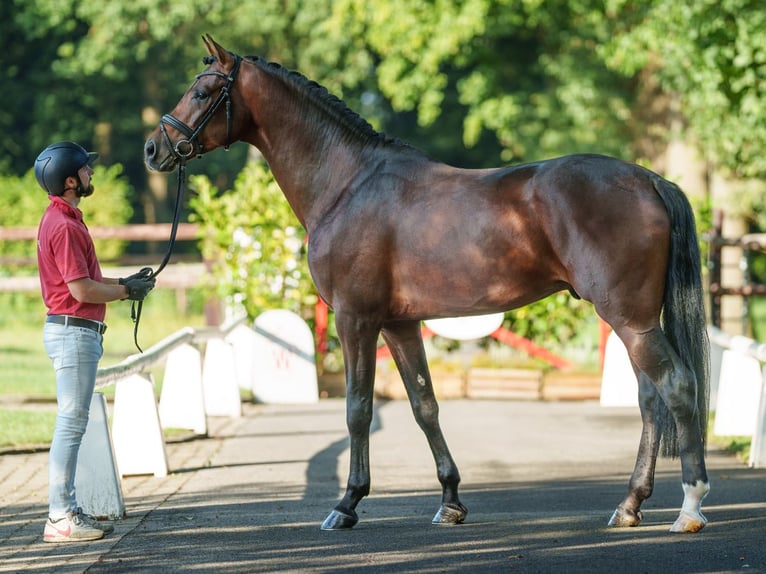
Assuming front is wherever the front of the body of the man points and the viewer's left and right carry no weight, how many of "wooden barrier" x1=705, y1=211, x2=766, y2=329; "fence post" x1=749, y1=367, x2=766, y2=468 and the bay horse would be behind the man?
0

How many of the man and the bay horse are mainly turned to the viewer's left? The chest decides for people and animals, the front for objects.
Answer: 1

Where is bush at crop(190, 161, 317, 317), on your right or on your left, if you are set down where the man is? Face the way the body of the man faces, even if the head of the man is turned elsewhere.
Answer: on your left

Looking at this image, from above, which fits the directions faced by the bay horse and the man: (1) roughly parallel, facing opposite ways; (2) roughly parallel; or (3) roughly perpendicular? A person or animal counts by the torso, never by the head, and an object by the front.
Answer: roughly parallel, facing opposite ways

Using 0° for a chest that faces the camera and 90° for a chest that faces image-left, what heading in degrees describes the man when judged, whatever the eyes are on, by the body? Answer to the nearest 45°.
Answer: approximately 270°

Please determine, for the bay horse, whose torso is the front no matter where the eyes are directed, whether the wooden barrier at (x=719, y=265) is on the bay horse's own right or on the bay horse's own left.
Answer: on the bay horse's own right

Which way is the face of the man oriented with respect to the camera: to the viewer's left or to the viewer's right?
to the viewer's right

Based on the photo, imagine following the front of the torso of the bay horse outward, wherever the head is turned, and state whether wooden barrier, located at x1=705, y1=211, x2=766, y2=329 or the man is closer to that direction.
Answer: the man

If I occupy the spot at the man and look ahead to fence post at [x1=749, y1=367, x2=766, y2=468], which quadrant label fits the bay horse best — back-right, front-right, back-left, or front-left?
front-right

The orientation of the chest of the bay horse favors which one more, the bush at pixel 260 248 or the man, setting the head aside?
the man

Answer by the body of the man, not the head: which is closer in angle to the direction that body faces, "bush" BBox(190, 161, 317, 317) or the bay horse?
the bay horse

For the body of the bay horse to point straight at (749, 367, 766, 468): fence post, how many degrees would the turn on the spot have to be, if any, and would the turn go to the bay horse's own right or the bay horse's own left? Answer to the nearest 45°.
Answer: approximately 135° to the bay horse's own right

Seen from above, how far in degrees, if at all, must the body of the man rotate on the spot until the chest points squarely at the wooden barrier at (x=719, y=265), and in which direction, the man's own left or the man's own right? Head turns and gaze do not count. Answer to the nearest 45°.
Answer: approximately 45° to the man's own left

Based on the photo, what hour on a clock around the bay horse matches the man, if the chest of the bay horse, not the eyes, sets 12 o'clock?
The man is roughly at 12 o'clock from the bay horse.

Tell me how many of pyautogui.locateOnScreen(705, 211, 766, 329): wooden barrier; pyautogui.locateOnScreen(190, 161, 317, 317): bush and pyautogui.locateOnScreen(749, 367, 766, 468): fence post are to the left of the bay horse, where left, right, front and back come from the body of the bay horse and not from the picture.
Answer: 0

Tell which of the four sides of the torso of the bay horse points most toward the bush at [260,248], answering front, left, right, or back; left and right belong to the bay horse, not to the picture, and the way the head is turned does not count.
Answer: right

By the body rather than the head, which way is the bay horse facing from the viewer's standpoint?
to the viewer's left
